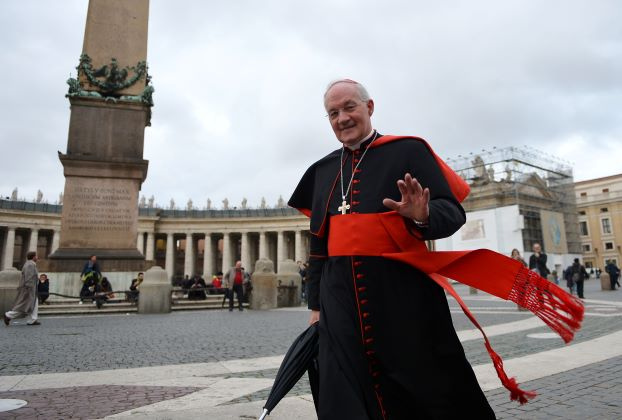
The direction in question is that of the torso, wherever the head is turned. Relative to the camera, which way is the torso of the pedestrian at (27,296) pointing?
to the viewer's right

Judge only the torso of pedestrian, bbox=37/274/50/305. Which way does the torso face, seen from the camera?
toward the camera

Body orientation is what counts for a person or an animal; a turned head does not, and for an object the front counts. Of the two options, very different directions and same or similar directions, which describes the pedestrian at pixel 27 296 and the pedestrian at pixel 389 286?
very different directions

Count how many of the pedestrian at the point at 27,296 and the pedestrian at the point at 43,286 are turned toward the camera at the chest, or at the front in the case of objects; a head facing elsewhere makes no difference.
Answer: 1

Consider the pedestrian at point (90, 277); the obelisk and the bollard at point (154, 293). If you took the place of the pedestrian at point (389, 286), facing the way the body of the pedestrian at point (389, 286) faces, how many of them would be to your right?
3
